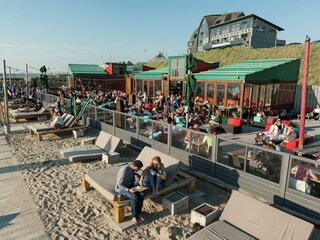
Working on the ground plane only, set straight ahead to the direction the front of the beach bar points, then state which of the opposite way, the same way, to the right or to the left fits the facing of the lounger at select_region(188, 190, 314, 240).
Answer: the same way

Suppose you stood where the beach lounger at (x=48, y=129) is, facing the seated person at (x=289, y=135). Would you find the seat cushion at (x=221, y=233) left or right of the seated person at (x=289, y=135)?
right

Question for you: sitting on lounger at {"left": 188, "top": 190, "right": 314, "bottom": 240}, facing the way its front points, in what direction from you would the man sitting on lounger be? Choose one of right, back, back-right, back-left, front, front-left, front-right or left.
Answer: front-right

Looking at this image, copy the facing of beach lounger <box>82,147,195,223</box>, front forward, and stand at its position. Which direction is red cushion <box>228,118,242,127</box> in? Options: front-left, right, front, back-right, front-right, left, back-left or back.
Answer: back

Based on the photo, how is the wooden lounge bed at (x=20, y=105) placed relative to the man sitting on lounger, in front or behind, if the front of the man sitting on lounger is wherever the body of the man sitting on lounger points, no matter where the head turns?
behind

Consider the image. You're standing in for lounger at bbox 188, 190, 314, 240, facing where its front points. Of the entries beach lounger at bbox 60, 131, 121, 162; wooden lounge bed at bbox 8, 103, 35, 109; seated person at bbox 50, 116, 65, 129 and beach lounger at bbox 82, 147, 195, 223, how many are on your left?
0

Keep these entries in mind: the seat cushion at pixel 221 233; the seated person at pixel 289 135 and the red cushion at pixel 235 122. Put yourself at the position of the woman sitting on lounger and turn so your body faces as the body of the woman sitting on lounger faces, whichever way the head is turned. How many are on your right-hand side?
0

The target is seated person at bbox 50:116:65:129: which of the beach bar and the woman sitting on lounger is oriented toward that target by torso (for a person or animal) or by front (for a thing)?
the beach bar

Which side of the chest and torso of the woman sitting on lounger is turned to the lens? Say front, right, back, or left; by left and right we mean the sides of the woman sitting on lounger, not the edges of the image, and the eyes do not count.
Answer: front

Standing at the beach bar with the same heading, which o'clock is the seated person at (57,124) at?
The seated person is roughly at 12 o'clock from the beach bar.

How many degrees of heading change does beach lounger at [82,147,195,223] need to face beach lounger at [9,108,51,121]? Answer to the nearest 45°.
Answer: approximately 90° to its right

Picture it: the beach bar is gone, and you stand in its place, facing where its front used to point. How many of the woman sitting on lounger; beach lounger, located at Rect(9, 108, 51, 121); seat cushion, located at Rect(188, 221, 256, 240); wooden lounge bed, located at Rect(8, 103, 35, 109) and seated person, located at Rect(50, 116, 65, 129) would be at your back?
0

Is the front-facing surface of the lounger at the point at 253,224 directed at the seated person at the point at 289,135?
no

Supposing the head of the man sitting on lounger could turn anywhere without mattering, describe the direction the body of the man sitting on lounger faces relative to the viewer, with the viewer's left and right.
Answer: facing the viewer and to the right of the viewer

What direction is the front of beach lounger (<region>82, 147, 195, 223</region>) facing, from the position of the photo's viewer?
facing the viewer and to the left of the viewer

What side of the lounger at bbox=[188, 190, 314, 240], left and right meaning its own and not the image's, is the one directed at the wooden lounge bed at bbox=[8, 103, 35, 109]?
right

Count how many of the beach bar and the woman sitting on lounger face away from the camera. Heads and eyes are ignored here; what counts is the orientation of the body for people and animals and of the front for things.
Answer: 0

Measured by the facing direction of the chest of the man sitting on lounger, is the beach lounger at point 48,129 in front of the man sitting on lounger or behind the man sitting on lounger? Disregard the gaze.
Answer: behind

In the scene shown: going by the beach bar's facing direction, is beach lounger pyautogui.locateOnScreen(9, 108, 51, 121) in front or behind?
in front

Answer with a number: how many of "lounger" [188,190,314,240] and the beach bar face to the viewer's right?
0
